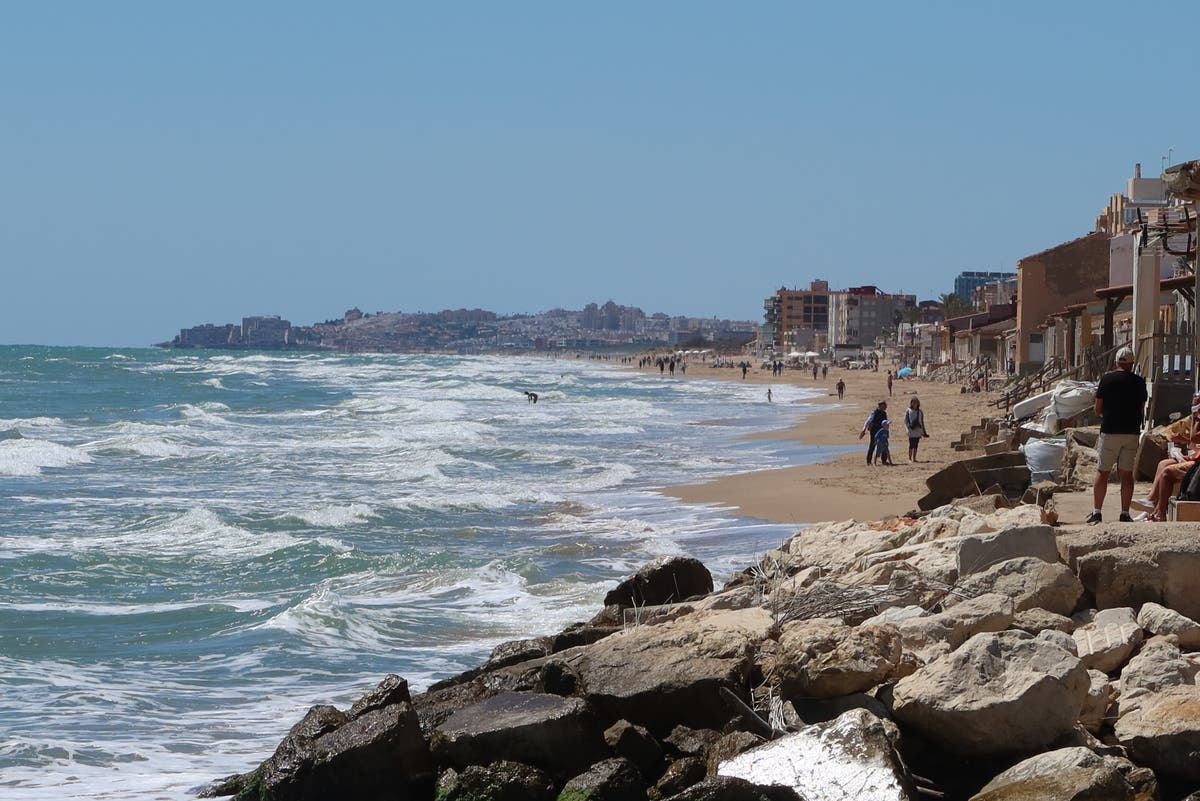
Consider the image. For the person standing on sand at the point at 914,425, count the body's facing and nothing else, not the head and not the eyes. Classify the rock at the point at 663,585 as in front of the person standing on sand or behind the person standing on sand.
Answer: in front

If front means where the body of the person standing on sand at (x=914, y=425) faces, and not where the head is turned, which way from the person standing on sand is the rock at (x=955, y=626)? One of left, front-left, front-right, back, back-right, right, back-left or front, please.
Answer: front

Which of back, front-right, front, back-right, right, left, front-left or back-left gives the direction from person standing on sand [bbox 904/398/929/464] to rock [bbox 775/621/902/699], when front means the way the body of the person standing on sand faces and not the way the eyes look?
front

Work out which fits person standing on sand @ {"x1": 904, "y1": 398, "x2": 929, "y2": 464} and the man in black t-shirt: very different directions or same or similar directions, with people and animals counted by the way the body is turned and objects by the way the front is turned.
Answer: very different directions

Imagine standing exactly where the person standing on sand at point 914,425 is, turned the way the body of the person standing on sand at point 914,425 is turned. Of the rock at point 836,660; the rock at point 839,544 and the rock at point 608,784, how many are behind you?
0

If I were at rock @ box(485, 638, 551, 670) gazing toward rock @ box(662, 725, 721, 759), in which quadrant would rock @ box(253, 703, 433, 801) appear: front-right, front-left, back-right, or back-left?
front-right

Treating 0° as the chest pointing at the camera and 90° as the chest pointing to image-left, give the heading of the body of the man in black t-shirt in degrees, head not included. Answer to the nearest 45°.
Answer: approximately 180°

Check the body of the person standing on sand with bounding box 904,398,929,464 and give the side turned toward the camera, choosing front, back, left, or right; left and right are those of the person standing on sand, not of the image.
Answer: front

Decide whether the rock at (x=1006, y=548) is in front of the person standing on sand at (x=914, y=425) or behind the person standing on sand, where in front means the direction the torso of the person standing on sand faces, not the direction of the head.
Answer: in front

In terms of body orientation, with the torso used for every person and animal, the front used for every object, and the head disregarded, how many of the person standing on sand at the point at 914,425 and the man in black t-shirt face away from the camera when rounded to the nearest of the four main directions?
1

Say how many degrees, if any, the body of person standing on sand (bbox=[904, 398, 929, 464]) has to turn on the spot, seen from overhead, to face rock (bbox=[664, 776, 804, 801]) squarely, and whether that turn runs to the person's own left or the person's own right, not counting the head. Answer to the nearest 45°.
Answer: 0° — they already face it

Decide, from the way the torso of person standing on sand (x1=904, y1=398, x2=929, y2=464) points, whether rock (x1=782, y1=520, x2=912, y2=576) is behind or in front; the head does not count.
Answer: in front

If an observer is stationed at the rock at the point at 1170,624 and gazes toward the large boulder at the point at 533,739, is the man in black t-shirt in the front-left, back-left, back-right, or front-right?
back-right

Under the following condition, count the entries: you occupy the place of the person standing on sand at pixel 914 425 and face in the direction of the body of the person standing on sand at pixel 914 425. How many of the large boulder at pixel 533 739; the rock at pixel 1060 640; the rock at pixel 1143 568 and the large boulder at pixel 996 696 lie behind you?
0

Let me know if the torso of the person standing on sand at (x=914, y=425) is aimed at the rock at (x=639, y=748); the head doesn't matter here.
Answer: yes

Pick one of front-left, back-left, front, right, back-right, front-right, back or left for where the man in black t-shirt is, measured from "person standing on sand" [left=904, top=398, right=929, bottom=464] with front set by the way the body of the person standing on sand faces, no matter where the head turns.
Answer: front

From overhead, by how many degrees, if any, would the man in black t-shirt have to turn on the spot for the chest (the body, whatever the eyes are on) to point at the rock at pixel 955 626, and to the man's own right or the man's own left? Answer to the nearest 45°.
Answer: approximately 180°

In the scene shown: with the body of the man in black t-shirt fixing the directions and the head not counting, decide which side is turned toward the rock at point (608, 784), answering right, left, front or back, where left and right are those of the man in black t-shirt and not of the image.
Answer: back
